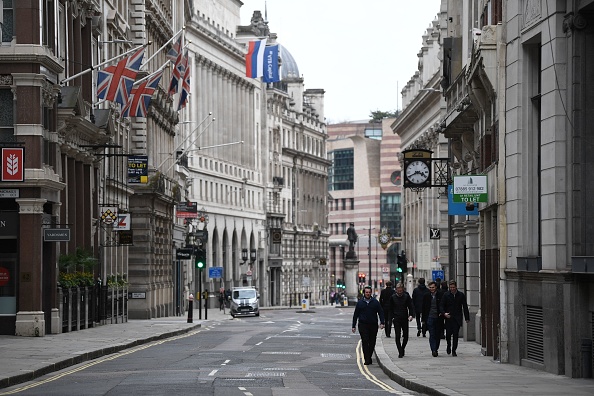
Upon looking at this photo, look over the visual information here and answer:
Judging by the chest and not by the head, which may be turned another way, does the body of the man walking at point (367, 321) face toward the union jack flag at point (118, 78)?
no

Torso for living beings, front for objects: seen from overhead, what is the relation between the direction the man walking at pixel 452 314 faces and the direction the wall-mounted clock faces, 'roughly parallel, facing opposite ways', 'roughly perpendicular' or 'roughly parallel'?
roughly parallel

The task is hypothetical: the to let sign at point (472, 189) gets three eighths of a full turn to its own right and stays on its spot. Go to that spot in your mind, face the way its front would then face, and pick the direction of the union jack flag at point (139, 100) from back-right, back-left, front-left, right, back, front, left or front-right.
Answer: front

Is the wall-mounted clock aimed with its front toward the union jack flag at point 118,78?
no

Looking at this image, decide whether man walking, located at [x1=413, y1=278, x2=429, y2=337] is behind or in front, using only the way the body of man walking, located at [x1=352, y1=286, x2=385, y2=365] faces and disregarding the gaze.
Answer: behind

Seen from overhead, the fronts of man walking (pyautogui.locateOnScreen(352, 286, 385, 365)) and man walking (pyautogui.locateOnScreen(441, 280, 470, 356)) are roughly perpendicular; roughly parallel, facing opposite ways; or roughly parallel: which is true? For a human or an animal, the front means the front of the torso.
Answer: roughly parallel

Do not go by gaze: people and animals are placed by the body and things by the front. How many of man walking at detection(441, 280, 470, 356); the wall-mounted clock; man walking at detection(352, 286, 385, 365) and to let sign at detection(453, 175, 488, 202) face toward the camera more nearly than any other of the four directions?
4

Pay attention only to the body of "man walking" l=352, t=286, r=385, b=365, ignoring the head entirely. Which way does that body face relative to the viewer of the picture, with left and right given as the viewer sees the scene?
facing the viewer

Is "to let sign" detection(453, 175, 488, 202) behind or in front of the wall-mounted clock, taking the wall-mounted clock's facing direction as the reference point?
in front

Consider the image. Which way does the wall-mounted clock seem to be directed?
toward the camera

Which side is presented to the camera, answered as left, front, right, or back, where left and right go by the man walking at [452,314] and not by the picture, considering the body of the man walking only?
front
